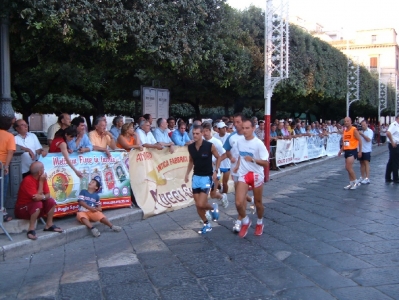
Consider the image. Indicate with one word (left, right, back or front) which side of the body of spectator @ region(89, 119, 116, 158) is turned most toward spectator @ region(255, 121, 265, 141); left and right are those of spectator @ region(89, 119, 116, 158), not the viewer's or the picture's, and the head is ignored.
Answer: left

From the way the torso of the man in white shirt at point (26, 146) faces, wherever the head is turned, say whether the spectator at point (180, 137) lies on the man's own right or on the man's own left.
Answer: on the man's own left

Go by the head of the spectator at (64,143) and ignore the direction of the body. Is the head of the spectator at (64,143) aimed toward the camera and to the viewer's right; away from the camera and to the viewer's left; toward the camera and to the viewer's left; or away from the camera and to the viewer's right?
toward the camera and to the viewer's right

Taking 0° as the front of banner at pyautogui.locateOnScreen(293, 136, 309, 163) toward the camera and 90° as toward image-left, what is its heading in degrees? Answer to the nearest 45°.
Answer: approximately 315°

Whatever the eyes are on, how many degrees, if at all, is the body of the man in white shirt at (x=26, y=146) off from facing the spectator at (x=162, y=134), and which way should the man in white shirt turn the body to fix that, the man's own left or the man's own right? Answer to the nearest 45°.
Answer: approximately 90° to the man's own left

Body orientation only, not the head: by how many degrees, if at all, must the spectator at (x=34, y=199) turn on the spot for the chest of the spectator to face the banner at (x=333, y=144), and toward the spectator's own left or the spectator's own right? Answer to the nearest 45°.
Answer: approximately 90° to the spectator's own left

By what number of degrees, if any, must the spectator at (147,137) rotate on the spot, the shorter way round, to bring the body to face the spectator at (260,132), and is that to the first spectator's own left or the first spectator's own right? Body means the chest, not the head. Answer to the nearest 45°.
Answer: approximately 90° to the first spectator's own left

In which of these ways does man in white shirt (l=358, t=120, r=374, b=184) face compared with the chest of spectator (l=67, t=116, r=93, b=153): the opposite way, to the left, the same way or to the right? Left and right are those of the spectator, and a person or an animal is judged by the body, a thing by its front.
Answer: the opposite way

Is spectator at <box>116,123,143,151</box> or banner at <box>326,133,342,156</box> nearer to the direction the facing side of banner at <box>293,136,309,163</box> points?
the spectator
